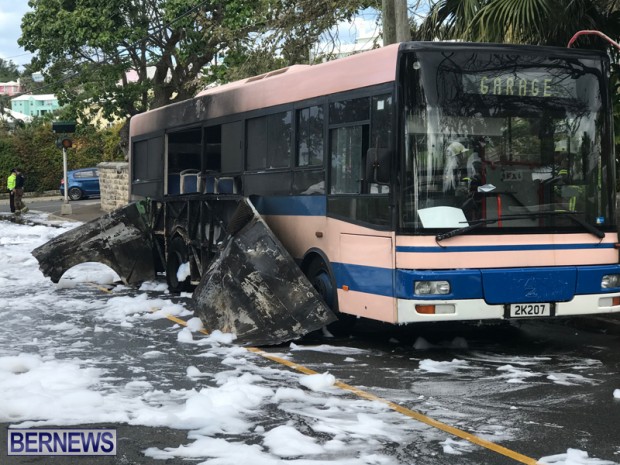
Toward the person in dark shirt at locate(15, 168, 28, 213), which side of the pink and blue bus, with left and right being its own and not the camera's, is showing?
back

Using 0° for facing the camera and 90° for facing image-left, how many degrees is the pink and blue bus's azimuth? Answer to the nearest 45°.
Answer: approximately 315°

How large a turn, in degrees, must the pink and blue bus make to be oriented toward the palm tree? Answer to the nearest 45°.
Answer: approximately 135° to its left

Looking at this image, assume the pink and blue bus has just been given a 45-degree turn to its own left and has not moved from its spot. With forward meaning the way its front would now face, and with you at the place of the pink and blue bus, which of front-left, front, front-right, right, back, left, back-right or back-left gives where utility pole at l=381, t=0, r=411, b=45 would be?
left

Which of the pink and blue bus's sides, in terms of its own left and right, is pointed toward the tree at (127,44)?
back

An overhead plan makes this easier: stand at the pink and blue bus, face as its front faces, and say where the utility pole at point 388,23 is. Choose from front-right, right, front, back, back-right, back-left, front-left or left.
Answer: back-left
